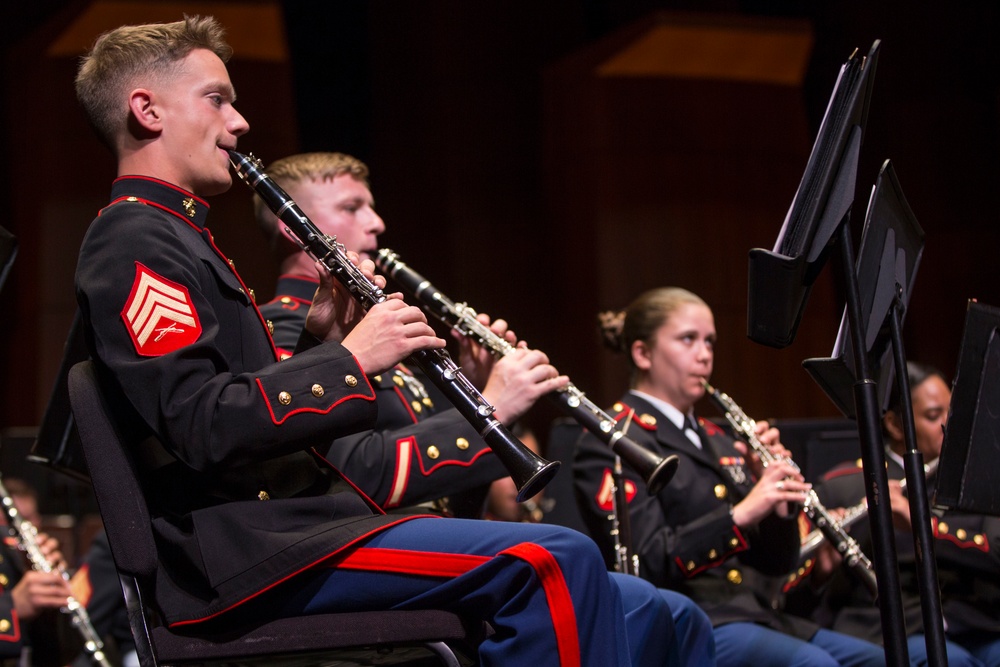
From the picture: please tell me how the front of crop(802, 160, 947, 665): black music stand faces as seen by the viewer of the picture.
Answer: facing away from the viewer and to the left of the viewer

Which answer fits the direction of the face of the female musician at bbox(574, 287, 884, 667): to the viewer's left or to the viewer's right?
to the viewer's right

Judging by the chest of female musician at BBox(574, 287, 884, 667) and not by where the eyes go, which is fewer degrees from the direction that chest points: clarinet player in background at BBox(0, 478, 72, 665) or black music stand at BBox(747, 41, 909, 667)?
the black music stand

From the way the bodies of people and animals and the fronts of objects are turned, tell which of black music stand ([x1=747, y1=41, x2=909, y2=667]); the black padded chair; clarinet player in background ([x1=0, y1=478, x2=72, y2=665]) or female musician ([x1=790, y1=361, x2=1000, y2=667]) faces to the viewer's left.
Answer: the black music stand

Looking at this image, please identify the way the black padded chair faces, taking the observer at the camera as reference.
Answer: facing to the right of the viewer

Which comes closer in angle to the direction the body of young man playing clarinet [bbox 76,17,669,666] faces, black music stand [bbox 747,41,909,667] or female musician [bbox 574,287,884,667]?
the black music stand

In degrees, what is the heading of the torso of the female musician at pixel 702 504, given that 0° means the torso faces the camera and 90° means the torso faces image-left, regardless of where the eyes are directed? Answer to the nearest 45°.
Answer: approximately 315°

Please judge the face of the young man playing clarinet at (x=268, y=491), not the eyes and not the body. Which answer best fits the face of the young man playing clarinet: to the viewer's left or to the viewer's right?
to the viewer's right
